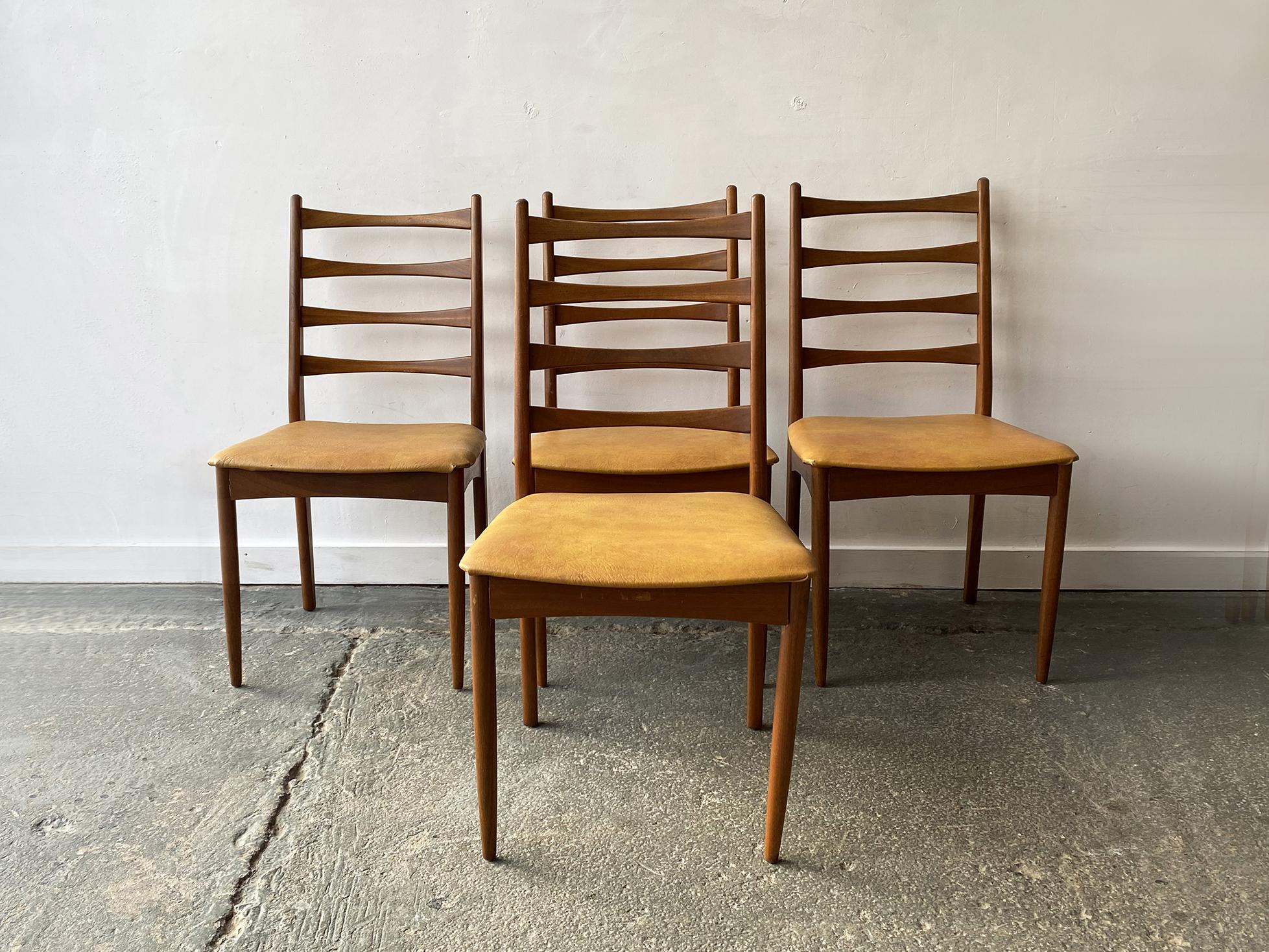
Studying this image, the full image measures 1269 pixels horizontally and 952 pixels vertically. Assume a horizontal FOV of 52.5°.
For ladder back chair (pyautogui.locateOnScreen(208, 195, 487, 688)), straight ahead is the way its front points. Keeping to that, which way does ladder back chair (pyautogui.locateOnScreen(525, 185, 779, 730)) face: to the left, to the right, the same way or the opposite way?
the same way

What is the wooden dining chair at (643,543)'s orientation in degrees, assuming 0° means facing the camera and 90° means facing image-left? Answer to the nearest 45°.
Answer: approximately 0°

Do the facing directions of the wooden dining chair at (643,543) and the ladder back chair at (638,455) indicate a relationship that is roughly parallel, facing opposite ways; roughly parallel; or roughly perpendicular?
roughly parallel

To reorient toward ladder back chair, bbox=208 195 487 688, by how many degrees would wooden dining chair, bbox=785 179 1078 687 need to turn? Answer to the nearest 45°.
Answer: approximately 90° to its right

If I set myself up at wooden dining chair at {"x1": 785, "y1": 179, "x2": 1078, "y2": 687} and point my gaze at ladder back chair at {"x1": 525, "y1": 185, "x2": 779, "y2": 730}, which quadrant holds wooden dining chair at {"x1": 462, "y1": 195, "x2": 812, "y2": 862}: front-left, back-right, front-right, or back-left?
front-left

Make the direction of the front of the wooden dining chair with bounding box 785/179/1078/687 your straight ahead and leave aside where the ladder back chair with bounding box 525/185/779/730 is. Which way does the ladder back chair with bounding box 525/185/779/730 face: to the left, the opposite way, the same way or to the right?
the same way

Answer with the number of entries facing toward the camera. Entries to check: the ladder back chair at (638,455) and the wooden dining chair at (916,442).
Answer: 2

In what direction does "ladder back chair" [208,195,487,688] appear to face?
toward the camera

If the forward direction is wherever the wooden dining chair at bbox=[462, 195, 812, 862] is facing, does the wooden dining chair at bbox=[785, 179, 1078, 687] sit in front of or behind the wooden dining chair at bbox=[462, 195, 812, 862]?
behind

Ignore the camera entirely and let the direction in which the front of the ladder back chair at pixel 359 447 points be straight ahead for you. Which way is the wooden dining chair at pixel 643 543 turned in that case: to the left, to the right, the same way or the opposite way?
the same way
